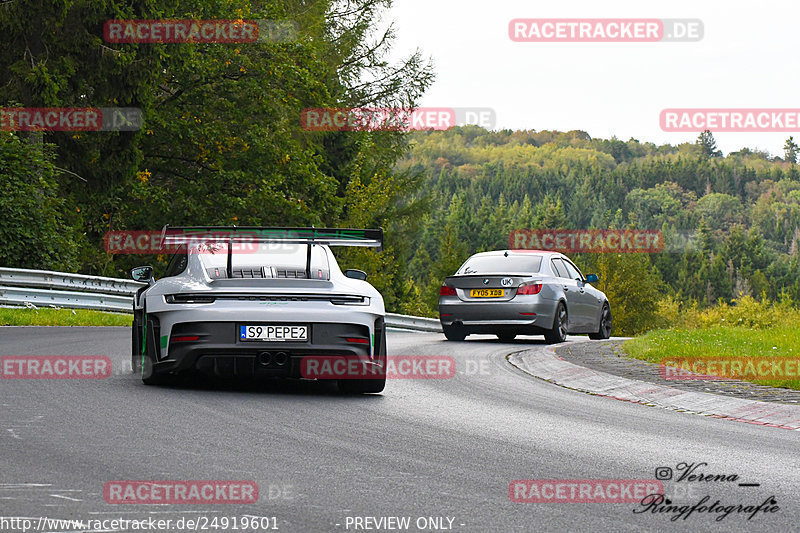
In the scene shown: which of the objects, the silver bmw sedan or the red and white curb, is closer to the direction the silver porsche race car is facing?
the silver bmw sedan

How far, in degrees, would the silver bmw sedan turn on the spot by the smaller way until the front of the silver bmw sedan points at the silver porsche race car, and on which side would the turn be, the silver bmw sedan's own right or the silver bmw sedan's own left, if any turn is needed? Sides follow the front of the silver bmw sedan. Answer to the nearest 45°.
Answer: approximately 135° to the silver bmw sedan's own right

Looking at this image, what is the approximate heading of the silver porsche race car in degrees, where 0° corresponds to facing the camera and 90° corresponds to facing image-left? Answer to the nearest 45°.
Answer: approximately 180°

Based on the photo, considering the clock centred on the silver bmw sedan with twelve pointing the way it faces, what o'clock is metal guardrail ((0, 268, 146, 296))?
The metal guardrail is roughly at 8 o'clock from the silver bmw sedan.

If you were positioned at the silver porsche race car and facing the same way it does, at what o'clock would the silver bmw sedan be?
The silver bmw sedan is roughly at 1 o'clock from the silver porsche race car.

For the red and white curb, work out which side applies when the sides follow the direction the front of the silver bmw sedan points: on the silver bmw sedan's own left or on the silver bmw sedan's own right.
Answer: on the silver bmw sedan's own right

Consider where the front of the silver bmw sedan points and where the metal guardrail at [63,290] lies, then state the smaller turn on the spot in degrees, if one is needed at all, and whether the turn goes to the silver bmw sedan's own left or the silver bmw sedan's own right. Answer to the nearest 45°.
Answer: approximately 135° to the silver bmw sedan's own left

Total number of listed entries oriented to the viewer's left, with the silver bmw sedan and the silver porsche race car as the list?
0

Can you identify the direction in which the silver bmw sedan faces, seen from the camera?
facing away from the viewer and to the right of the viewer

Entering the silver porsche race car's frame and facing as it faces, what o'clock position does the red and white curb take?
The red and white curb is roughly at 3 o'clock from the silver porsche race car.

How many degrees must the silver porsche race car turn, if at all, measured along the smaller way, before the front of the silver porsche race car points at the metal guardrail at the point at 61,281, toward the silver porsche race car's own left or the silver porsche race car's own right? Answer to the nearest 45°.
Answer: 0° — it already faces it
